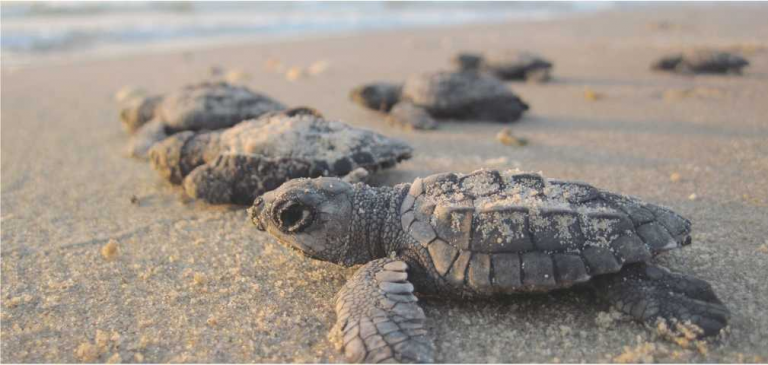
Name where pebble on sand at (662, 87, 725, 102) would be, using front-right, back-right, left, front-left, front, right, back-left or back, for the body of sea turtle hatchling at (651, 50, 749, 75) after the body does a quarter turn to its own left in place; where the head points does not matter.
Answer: front

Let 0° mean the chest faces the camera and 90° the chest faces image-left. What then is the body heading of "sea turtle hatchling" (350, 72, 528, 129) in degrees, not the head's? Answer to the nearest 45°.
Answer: approximately 90°

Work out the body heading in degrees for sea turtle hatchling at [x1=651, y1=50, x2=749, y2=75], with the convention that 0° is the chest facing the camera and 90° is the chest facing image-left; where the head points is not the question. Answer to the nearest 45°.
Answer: approximately 90°

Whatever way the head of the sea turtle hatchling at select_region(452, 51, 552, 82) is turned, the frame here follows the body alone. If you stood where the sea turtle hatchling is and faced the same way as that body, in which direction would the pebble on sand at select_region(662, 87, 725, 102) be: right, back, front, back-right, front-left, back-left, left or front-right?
back-left

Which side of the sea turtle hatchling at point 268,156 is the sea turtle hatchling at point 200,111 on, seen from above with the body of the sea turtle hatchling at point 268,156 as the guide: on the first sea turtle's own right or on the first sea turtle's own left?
on the first sea turtle's own right

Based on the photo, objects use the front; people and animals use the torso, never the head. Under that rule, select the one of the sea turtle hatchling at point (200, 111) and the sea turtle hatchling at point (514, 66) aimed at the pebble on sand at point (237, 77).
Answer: the sea turtle hatchling at point (514, 66)

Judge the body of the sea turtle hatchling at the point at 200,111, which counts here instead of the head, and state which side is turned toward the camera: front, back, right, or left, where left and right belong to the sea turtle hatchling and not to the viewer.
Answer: left

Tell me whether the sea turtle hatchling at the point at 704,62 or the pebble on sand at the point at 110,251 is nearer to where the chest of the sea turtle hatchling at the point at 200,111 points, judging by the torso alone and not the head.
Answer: the pebble on sand

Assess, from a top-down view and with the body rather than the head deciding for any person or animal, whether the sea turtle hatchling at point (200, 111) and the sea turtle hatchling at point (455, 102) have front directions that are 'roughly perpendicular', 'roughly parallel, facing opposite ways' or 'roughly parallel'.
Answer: roughly parallel

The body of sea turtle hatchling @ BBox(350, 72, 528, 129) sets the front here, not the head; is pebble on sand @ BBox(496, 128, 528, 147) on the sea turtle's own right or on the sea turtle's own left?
on the sea turtle's own left

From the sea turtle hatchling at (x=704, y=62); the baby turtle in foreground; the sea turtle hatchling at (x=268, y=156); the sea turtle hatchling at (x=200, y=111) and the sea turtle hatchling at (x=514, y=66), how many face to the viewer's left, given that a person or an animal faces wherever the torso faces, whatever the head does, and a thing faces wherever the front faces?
5

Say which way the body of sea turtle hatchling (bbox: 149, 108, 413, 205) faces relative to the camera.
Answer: to the viewer's left

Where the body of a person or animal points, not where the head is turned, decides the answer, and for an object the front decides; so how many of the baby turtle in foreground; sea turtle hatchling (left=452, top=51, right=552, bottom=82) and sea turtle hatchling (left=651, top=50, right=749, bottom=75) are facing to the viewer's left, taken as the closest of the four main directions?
3

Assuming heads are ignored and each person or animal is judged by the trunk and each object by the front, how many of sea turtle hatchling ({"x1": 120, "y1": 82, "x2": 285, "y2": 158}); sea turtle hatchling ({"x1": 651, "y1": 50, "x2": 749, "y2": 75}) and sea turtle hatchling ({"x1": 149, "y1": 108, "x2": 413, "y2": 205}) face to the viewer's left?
3

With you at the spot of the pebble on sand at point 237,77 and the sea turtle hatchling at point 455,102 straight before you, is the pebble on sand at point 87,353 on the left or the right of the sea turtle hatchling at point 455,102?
right

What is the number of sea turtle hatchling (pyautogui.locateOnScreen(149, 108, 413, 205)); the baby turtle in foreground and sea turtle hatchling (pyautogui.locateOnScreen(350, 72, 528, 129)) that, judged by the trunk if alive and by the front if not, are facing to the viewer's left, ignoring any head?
3

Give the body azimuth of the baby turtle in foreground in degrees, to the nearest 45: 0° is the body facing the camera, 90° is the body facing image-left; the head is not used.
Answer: approximately 90°
